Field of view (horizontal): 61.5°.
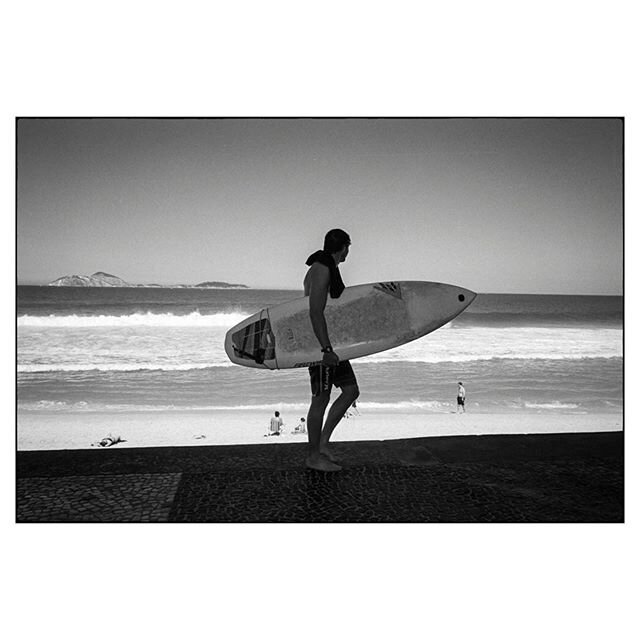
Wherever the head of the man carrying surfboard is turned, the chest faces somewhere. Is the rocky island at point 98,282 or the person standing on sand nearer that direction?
the person standing on sand

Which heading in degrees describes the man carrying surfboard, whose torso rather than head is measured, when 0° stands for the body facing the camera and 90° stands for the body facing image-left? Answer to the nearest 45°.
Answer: approximately 270°

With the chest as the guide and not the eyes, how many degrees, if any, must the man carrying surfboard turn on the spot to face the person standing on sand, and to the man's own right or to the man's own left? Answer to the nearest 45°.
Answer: approximately 45° to the man's own left

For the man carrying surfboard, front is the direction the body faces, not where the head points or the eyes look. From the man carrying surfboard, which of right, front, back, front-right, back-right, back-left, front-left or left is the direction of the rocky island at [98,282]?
back-left
